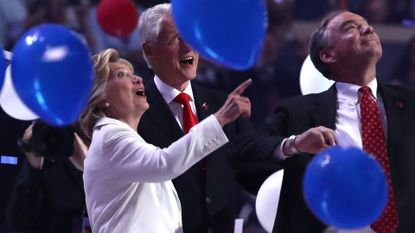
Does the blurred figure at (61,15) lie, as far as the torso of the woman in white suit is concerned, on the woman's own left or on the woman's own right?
on the woman's own left

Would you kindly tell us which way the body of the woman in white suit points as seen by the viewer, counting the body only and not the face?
to the viewer's right

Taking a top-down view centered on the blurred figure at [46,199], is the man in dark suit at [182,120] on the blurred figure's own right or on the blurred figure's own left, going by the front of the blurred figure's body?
on the blurred figure's own left
